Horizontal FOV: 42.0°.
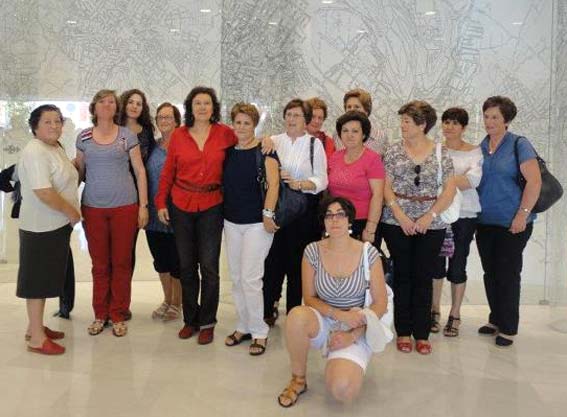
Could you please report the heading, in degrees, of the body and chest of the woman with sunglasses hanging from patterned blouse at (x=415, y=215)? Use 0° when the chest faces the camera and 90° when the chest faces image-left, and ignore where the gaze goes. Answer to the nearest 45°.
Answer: approximately 0°

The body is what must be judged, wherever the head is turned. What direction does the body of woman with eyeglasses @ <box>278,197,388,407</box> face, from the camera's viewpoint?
toward the camera

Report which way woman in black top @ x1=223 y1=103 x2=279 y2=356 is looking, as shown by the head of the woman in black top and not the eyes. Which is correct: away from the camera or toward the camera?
toward the camera

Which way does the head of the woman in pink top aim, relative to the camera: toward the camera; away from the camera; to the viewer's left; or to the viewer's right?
toward the camera

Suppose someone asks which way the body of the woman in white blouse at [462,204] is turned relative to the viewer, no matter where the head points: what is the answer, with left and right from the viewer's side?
facing the viewer and to the left of the viewer

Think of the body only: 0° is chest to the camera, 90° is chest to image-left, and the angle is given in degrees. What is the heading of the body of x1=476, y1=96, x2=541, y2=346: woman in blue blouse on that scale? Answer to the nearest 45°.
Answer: approximately 45°

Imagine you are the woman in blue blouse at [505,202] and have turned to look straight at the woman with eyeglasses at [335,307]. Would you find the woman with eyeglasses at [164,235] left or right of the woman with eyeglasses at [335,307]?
right

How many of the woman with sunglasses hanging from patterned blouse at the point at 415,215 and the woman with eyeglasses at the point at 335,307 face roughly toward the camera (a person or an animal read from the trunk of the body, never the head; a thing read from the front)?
2

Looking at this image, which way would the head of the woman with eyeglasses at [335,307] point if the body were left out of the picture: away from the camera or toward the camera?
toward the camera

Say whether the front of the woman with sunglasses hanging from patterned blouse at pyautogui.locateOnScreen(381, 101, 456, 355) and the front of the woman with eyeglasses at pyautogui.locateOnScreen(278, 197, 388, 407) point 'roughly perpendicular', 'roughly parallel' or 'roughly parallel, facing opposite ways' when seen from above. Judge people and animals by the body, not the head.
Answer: roughly parallel

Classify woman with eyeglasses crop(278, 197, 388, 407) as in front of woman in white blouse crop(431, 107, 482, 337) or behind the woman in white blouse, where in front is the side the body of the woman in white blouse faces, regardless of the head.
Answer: in front

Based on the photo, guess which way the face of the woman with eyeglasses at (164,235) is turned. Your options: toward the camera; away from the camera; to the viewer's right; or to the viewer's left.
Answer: toward the camera
